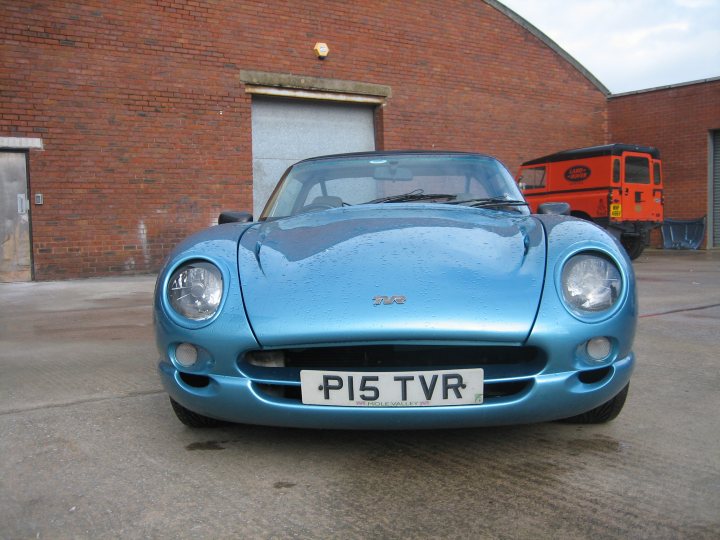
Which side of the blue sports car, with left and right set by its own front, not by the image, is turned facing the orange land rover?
back

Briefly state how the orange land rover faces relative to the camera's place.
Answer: facing away from the viewer and to the left of the viewer

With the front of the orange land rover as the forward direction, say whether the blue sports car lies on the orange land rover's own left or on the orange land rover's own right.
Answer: on the orange land rover's own left

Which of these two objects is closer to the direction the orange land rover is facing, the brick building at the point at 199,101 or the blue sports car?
the brick building

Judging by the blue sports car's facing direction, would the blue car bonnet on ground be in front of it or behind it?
behind

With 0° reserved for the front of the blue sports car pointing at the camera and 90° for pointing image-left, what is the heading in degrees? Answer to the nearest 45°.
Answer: approximately 0°

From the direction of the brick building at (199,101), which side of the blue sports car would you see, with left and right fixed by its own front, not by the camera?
back

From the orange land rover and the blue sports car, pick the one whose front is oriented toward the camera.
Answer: the blue sports car
